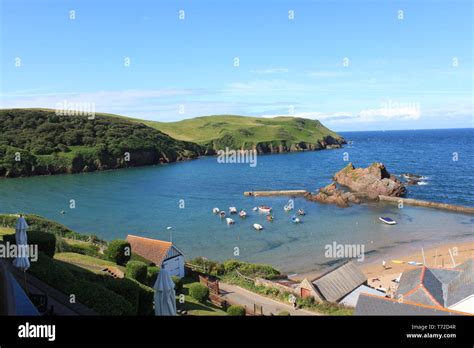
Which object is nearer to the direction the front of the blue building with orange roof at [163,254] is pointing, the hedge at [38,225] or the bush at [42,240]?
the bush

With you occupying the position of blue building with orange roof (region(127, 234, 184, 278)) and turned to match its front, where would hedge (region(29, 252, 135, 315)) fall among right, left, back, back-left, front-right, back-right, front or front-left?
front-right

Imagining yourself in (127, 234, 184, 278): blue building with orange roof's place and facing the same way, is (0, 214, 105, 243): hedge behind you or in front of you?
behind

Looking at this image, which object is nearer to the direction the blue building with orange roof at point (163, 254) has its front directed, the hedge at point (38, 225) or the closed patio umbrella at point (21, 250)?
the closed patio umbrella

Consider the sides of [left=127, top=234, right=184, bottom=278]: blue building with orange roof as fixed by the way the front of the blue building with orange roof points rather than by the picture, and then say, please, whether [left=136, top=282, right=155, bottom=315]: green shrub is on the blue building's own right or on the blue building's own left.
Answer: on the blue building's own right

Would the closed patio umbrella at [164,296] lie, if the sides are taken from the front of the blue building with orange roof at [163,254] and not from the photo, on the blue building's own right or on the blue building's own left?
on the blue building's own right

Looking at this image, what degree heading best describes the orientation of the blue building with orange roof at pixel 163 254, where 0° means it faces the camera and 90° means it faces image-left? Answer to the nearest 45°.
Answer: approximately 315°
